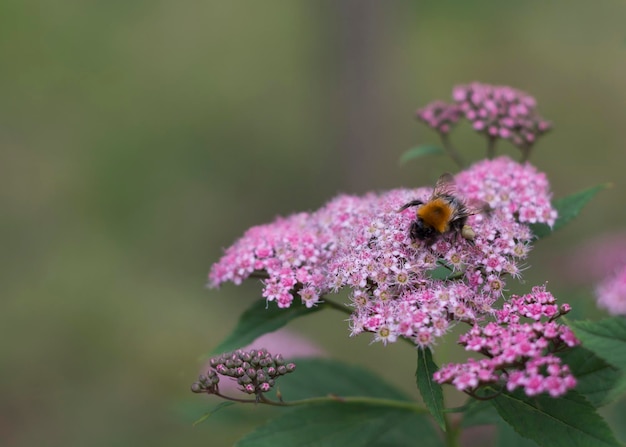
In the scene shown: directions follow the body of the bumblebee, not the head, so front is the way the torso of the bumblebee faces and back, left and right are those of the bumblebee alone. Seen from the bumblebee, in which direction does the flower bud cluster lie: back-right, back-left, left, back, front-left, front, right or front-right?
front-right

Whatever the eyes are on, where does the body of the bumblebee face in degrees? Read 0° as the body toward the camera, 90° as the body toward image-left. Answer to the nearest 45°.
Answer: approximately 45°

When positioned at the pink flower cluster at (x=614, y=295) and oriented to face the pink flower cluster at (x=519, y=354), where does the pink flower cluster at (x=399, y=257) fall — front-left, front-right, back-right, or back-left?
front-right
